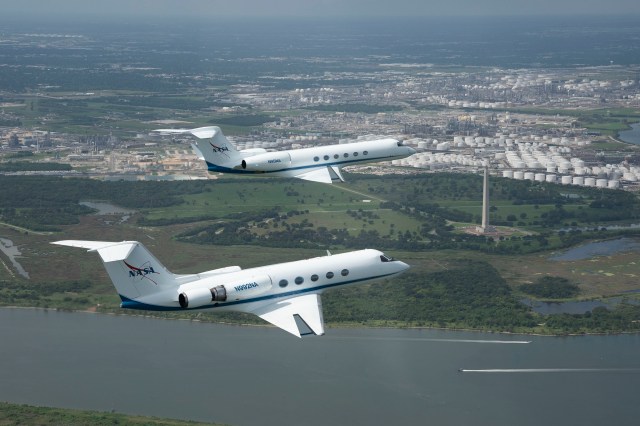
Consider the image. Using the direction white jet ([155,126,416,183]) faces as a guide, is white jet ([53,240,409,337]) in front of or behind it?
behind

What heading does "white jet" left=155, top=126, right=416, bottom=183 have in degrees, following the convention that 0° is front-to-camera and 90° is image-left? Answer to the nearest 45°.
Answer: approximately 225°

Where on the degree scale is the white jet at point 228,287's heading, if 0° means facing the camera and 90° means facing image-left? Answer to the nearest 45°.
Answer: approximately 225°

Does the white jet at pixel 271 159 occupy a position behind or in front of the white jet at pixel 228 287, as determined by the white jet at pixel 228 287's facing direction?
in front

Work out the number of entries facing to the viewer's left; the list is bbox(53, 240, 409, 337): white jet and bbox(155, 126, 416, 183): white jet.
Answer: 0
